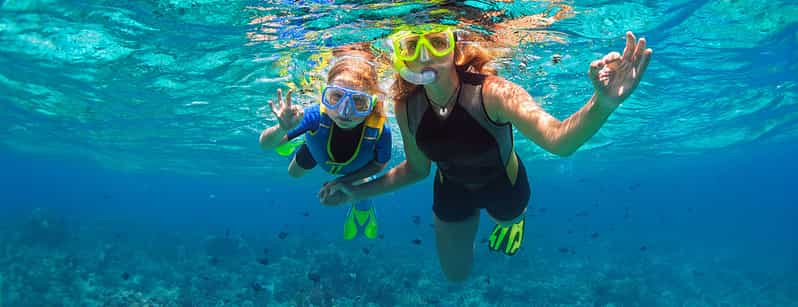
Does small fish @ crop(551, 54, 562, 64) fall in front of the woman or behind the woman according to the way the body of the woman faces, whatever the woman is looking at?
behind

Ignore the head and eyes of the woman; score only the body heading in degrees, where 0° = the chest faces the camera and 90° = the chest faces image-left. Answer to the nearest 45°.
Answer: approximately 0°
